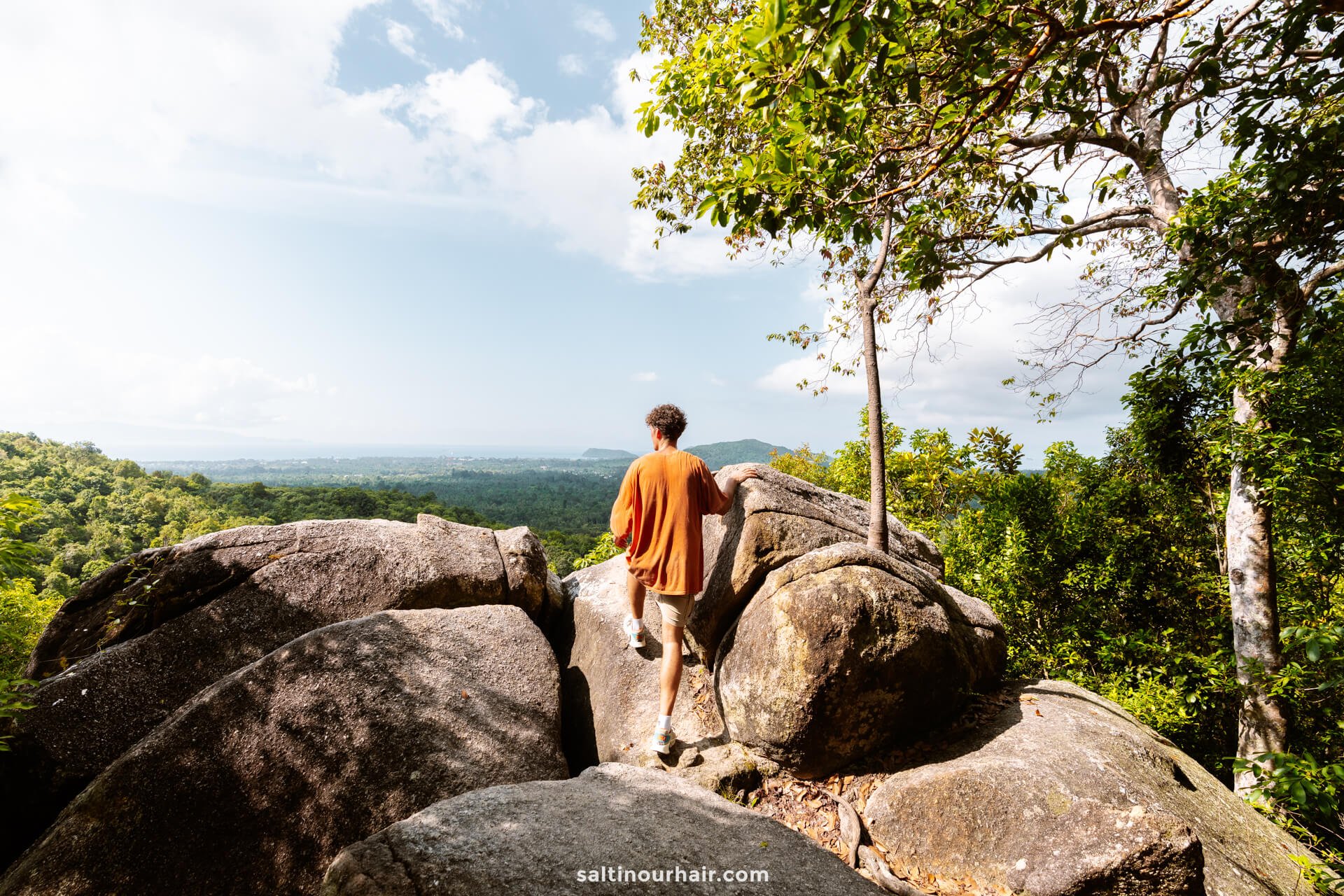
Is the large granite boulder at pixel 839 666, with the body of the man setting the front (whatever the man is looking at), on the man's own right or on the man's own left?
on the man's own right

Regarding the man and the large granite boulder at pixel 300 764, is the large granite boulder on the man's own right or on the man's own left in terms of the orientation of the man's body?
on the man's own left

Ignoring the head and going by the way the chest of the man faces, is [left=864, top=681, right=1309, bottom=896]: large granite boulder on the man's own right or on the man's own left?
on the man's own right

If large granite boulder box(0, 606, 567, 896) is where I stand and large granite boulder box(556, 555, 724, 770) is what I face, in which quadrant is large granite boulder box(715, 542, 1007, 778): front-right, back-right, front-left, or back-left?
front-right

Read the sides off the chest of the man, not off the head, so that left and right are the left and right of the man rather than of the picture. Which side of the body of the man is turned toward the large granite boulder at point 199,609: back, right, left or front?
left

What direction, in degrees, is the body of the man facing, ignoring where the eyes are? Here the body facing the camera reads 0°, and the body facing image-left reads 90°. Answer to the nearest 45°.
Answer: approximately 180°

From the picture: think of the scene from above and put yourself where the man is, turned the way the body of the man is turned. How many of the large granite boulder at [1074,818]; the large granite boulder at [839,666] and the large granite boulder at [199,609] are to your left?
1

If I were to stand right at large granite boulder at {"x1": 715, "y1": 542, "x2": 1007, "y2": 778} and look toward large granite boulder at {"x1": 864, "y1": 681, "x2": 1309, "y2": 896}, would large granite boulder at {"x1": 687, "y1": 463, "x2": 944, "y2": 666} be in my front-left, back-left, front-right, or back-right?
back-left
